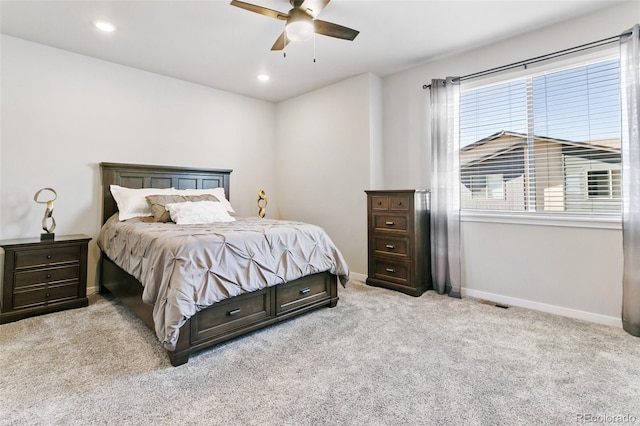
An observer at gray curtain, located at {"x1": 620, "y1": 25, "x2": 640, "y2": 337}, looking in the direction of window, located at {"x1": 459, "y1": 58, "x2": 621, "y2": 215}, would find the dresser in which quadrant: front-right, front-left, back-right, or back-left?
front-left

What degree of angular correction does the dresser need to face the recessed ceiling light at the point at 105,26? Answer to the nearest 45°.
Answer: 0° — it already faces it

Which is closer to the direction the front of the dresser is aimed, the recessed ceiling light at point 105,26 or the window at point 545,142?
the recessed ceiling light

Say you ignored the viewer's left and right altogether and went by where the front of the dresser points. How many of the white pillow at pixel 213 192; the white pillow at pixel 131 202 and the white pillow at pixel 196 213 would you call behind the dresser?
0

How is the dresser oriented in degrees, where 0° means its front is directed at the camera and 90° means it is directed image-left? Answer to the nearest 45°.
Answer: approximately 45°

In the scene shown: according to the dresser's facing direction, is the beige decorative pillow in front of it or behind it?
in front

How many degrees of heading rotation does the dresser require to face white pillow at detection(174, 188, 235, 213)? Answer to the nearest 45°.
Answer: approximately 45° to its right

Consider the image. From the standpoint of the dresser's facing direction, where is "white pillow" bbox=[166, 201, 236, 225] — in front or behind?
in front

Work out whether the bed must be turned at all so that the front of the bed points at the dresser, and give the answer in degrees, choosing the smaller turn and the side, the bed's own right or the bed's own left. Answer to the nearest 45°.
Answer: approximately 45° to the bed's own left

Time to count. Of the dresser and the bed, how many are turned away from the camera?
0

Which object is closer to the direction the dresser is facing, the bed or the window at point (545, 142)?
the bed

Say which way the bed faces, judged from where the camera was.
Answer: facing the viewer and to the right of the viewer

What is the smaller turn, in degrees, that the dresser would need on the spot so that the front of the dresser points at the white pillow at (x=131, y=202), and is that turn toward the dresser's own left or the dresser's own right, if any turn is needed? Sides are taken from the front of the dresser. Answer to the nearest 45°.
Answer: approximately 45° to the dresser's own right
